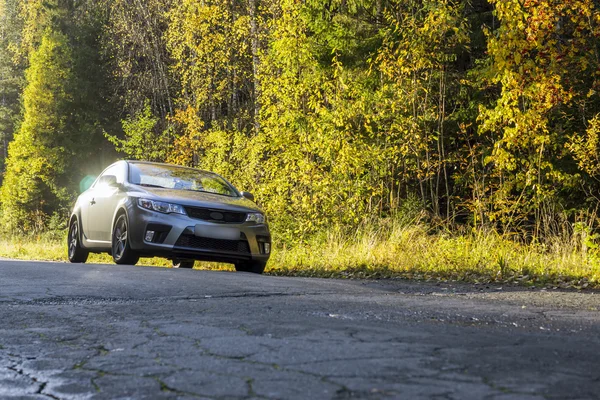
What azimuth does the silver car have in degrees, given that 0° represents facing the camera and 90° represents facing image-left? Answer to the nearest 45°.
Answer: approximately 315°

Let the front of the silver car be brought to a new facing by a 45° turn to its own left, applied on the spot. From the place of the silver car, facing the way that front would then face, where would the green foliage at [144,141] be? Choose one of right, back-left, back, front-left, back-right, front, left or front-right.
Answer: left

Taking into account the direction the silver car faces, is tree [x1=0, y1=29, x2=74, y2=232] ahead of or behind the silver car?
behind
